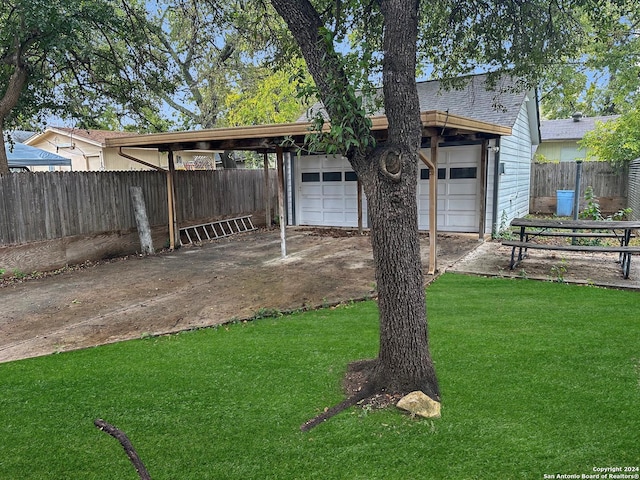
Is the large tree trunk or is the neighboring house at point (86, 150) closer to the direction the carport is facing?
the large tree trunk

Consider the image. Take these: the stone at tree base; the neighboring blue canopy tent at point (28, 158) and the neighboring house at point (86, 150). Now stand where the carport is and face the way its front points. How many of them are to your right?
2

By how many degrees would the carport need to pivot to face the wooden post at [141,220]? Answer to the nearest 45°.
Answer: approximately 45° to its right

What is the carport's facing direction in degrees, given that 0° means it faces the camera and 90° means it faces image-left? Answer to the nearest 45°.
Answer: approximately 45°

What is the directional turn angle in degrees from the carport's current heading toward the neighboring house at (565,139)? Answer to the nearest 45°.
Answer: approximately 180°

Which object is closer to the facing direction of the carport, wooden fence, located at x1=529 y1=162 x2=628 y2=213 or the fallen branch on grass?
the fallen branch on grass

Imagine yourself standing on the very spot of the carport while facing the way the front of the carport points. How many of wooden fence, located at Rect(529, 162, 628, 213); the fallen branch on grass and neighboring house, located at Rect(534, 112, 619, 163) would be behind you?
2

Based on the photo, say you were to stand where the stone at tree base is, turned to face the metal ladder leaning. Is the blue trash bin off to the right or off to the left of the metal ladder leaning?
right

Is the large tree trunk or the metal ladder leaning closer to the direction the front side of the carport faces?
the large tree trunk

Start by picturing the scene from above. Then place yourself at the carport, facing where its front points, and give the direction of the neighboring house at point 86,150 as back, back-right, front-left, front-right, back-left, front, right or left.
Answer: right

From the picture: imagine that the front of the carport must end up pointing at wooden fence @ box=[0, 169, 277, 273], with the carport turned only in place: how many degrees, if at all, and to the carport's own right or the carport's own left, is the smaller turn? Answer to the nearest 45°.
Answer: approximately 45° to the carport's own right

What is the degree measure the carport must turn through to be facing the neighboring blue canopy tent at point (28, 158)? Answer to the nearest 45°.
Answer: approximately 90° to its right

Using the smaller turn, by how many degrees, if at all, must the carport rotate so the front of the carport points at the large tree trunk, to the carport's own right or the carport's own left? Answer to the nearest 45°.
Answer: approximately 45° to the carport's own left
